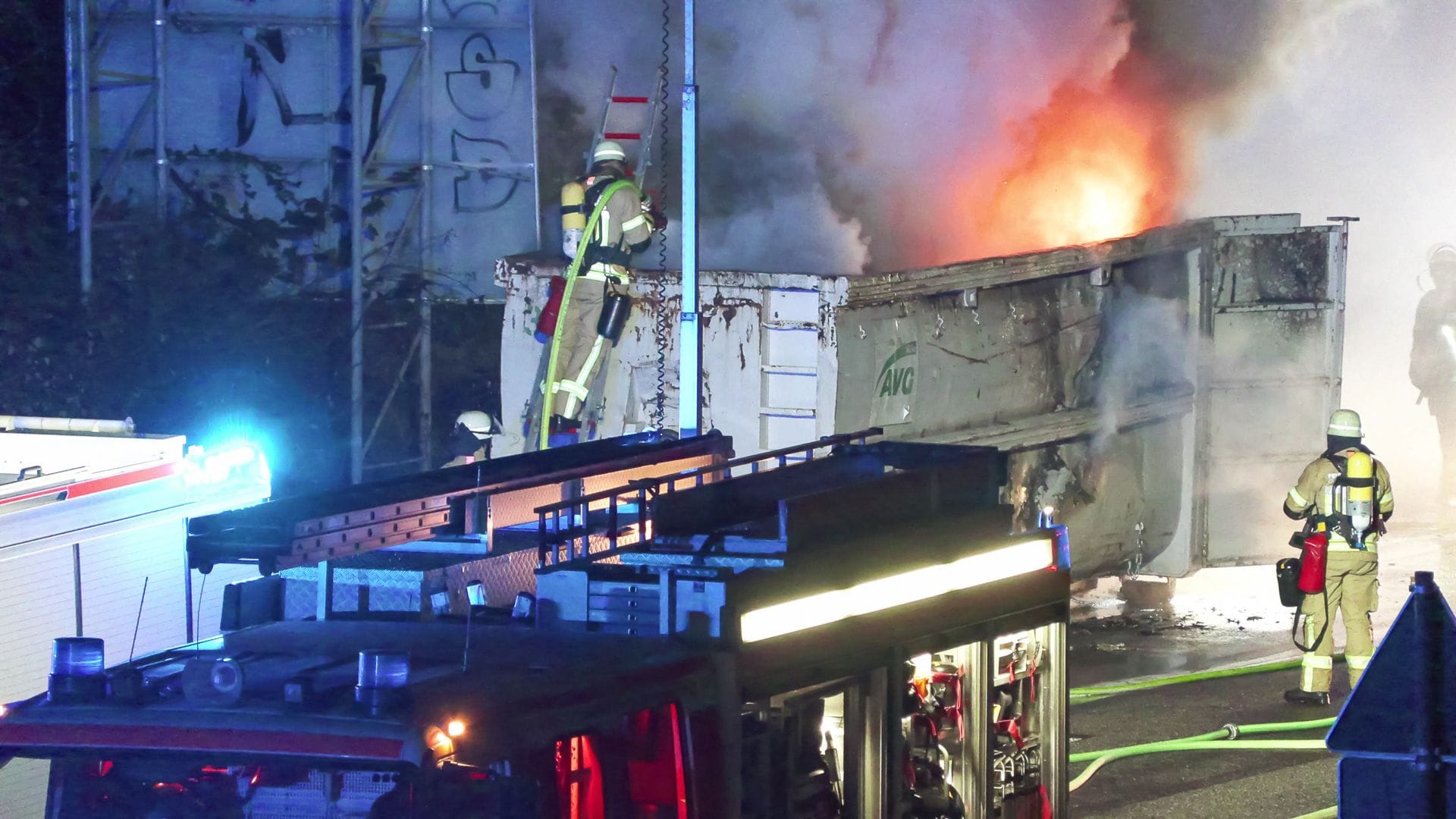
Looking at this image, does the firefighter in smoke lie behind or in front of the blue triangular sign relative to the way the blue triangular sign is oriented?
in front

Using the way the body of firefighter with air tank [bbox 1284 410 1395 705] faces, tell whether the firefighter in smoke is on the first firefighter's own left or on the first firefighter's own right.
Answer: on the first firefighter's own right

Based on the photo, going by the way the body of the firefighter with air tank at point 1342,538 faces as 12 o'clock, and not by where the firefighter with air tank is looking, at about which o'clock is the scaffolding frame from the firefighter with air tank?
The scaffolding frame is roughly at 11 o'clock from the firefighter with air tank.

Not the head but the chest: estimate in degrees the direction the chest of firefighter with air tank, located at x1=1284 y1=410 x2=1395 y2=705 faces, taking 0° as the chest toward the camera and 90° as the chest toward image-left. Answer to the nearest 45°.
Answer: approximately 135°

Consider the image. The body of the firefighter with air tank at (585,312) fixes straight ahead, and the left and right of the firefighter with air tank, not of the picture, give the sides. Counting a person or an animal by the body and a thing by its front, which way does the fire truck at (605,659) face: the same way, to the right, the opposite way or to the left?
the opposite way

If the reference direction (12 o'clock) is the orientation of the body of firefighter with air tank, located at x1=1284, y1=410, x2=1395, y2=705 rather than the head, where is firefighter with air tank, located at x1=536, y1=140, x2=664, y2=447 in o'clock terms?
firefighter with air tank, located at x1=536, y1=140, x2=664, y2=447 is roughly at 10 o'clock from firefighter with air tank, located at x1=1284, y1=410, x2=1395, y2=705.

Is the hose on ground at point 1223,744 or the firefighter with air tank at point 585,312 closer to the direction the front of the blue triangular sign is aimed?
the hose on ground

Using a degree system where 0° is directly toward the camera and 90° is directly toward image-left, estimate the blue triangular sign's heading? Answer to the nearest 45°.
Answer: approximately 180°

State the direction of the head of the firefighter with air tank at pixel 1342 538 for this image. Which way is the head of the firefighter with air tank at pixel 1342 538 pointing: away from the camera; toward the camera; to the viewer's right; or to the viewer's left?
away from the camera

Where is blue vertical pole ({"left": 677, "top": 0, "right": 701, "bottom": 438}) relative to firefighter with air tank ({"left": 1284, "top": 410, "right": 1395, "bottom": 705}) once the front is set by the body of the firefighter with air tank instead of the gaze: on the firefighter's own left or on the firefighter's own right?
on the firefighter's own left

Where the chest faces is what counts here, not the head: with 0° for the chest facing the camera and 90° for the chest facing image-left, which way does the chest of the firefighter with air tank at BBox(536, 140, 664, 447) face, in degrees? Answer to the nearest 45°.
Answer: approximately 225°

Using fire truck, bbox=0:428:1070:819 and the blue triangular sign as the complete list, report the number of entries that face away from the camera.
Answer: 1
